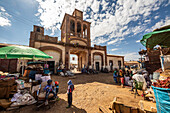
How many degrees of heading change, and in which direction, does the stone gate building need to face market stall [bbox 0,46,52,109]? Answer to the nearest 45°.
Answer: approximately 45° to its right

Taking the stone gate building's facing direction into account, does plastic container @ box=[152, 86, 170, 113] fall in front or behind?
in front

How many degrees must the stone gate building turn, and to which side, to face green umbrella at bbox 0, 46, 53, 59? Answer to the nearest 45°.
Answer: approximately 45° to its right

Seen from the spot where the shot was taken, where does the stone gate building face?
facing the viewer and to the right of the viewer
